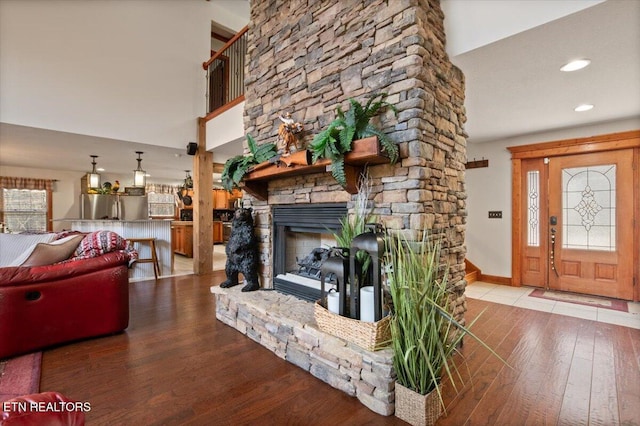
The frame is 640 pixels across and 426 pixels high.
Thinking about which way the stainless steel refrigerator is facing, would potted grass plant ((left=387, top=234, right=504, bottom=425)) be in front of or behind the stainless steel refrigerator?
in front

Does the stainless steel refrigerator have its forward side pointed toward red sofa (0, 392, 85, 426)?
yes

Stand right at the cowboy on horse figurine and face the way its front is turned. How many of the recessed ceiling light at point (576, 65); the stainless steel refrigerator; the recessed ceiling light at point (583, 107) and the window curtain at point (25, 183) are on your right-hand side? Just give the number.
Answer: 2

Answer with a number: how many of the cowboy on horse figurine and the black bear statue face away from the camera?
0

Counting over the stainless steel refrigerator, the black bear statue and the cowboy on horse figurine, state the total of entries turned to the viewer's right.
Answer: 0

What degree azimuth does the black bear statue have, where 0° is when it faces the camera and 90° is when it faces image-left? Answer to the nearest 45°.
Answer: approximately 45°

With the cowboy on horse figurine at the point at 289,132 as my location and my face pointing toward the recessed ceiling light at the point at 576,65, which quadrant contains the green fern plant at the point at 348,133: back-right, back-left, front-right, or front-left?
front-right

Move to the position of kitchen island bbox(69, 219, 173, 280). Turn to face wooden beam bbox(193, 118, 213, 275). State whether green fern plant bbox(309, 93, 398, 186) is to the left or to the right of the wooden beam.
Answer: right

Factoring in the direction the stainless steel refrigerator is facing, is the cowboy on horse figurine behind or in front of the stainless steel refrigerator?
in front

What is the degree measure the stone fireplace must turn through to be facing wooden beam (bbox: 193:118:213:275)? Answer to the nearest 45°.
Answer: approximately 90° to its right

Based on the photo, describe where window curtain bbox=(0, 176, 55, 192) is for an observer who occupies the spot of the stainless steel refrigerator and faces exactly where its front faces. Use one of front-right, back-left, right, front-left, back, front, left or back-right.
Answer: back-right

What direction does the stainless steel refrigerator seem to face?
toward the camera

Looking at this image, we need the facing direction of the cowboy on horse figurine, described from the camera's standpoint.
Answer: facing the viewer and to the right of the viewer

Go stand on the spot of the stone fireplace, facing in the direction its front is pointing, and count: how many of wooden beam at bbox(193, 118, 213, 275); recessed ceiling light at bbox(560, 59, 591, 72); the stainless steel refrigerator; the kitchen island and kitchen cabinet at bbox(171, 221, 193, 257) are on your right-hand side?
4

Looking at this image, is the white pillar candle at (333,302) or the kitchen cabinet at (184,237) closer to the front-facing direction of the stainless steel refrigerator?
the white pillar candle
